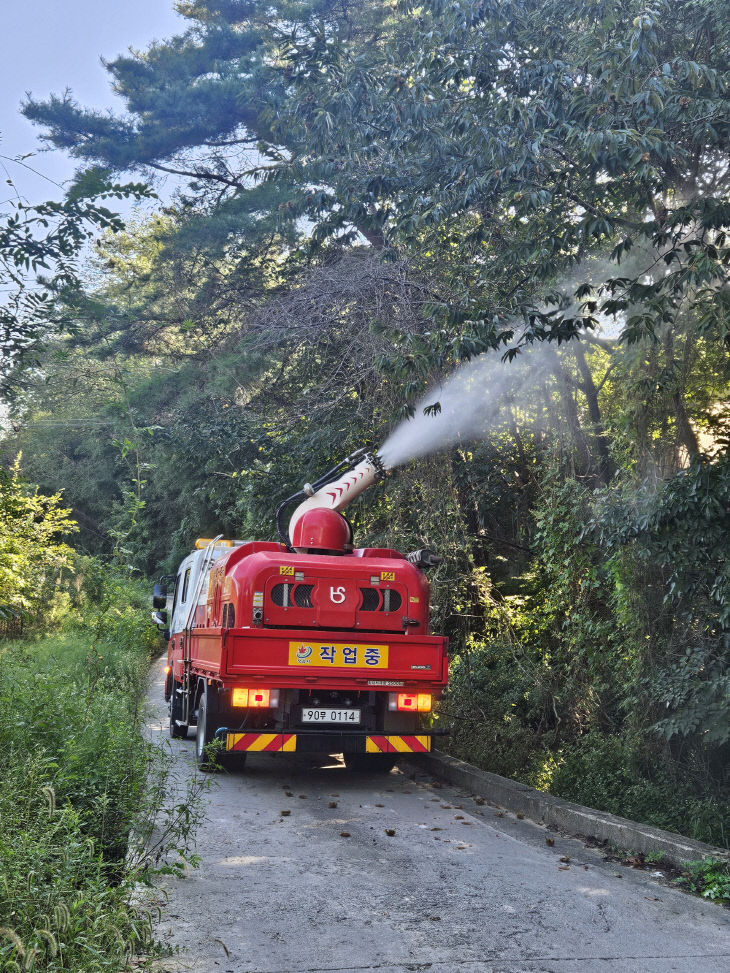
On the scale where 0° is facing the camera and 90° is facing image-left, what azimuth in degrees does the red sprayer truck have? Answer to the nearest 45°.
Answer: approximately 180°
